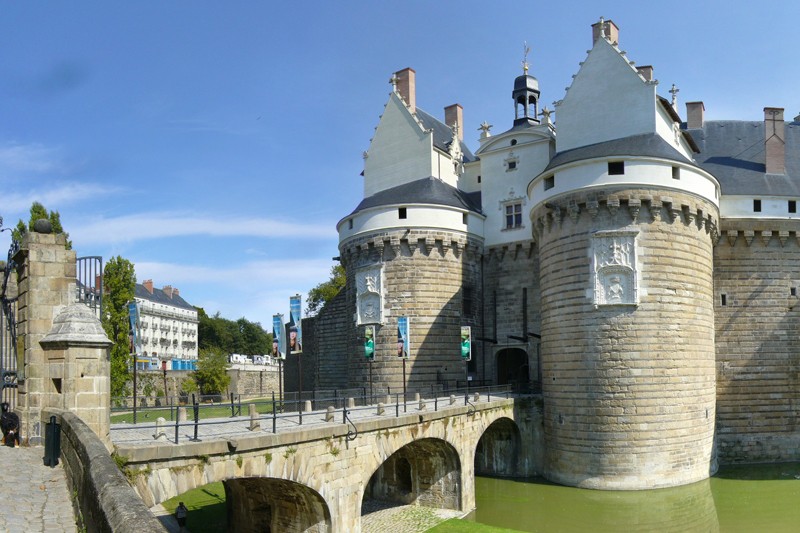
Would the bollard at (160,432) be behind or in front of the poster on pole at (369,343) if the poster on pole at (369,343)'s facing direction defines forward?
in front

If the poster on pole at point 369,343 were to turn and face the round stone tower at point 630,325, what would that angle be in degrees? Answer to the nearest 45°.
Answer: approximately 45° to its left

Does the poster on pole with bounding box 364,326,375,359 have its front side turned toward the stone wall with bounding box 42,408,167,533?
yes

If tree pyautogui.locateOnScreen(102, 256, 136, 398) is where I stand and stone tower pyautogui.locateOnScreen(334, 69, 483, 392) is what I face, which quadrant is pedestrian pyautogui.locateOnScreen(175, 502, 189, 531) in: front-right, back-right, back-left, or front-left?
front-right

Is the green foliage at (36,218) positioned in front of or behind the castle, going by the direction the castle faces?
in front

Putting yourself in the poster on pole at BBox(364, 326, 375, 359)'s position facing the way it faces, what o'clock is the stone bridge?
The stone bridge is roughly at 12 o'clock from the poster on pole.

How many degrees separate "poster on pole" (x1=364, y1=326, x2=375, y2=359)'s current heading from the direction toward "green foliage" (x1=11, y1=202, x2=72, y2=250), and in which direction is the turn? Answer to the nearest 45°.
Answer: approximately 45° to its right

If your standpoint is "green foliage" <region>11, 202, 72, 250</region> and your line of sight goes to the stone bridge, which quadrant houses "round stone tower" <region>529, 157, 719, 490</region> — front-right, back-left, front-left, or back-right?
front-left

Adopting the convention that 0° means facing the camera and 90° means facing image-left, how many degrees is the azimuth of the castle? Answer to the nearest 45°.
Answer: approximately 45°

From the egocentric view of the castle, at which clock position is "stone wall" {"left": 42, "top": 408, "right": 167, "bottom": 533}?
The stone wall is roughly at 11 o'clock from the castle.

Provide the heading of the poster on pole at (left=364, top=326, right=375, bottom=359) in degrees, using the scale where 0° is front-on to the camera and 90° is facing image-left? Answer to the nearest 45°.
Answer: approximately 0°

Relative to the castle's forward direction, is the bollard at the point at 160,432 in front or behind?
in front
